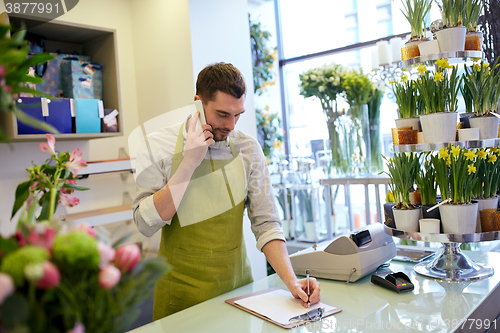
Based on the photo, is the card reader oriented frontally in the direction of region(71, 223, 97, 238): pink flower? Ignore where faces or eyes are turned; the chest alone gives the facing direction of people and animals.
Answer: no

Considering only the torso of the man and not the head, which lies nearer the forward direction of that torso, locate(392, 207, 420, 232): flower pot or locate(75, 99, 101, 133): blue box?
the flower pot

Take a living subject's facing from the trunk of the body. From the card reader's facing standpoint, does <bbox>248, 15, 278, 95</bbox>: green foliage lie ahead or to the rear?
to the rear

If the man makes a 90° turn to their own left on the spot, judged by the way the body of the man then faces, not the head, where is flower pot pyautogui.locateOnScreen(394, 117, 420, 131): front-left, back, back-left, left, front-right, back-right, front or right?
front-right

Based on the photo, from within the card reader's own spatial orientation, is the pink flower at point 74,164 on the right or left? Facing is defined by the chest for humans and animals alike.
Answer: on its right

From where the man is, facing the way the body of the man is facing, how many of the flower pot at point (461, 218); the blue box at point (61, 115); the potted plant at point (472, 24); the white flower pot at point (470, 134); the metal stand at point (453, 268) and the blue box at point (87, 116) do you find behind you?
2

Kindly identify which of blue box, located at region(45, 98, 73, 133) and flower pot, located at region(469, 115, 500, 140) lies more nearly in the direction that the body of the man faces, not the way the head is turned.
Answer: the flower pot

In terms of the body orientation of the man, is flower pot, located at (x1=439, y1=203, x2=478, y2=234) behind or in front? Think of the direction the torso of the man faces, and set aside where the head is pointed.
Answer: in front

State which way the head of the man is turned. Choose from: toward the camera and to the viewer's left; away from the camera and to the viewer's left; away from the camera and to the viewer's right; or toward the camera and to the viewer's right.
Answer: toward the camera and to the viewer's right

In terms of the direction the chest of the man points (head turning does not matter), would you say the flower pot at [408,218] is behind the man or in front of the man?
in front

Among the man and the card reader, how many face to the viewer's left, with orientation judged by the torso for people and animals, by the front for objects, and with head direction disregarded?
0

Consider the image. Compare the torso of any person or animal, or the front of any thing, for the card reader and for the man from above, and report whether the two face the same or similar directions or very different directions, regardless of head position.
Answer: same or similar directions

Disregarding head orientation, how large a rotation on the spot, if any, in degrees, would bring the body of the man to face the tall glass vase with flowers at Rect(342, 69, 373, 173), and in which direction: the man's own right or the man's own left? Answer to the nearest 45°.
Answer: approximately 90° to the man's own left

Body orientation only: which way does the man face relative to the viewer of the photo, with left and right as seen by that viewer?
facing the viewer and to the right of the viewer

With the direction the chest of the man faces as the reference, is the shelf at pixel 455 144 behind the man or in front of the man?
in front
